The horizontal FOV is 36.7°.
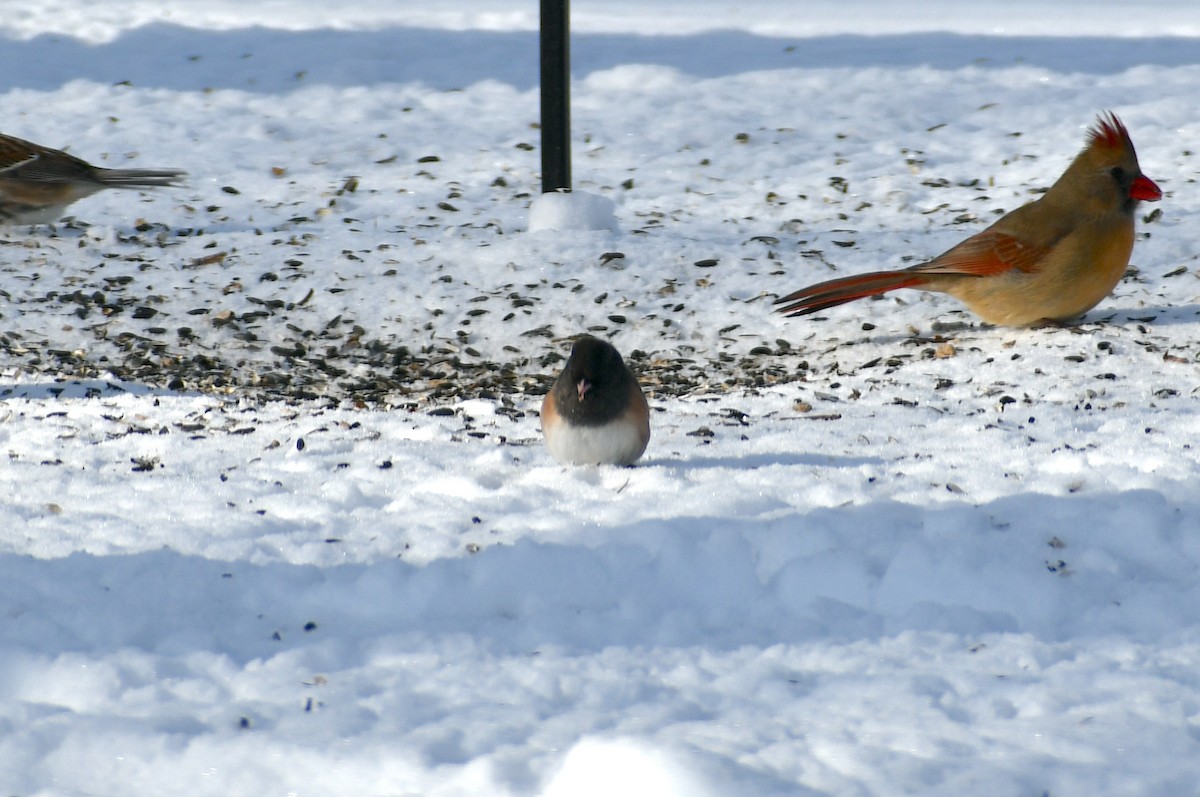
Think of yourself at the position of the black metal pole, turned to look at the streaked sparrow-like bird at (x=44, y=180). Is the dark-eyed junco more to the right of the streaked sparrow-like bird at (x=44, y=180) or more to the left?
left

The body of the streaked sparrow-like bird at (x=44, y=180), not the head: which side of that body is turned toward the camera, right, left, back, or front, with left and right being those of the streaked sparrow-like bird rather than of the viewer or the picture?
left

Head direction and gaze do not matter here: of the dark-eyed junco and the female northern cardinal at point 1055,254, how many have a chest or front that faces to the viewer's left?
0

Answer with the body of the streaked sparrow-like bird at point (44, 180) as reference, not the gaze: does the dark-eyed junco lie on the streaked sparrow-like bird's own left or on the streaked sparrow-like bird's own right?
on the streaked sparrow-like bird's own left

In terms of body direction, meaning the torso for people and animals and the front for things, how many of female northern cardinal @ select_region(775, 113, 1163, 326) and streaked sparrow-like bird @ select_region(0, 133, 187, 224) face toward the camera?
0

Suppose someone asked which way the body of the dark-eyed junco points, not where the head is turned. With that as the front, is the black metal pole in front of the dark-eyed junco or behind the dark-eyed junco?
behind

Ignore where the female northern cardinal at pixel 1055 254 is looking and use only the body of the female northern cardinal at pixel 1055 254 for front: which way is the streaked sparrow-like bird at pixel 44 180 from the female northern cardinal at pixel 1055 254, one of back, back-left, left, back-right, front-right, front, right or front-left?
back

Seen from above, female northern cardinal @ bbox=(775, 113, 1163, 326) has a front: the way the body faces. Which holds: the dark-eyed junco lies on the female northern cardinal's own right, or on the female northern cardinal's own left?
on the female northern cardinal's own right

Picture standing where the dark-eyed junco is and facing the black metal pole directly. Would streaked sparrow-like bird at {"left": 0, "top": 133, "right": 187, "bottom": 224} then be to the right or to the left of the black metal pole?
left

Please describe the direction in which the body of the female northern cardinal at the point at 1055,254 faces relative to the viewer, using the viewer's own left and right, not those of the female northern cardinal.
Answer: facing to the right of the viewer

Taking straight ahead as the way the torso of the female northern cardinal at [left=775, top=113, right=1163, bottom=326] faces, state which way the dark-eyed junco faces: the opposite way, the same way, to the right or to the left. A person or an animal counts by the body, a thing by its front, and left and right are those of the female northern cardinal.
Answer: to the right

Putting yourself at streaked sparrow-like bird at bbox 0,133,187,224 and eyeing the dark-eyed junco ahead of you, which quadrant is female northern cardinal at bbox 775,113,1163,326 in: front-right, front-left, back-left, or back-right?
front-left

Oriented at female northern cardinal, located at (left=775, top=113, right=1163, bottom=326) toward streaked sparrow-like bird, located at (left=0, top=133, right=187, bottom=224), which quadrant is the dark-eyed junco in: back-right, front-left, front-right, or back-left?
front-left

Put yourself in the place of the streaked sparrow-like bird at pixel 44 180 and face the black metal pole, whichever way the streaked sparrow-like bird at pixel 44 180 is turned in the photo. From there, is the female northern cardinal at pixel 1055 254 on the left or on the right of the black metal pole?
right

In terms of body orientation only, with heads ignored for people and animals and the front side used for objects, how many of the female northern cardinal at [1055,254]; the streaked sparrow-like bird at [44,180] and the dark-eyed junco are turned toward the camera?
1
